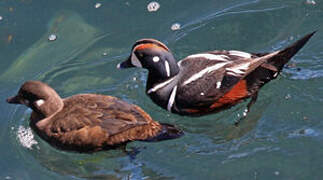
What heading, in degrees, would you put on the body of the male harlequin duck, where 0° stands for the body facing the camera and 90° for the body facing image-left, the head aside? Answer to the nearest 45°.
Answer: approximately 90°

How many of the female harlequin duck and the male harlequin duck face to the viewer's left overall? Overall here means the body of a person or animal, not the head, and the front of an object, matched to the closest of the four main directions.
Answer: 2

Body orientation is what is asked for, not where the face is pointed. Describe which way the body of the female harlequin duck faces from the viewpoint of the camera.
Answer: to the viewer's left

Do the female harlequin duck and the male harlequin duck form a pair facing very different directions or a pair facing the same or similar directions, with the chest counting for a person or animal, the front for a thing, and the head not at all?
same or similar directions

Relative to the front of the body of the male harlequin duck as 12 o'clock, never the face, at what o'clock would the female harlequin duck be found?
The female harlequin duck is roughly at 11 o'clock from the male harlequin duck.

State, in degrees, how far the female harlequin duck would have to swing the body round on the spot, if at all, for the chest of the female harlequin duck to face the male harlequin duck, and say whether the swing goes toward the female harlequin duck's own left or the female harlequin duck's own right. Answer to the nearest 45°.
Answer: approximately 180°
